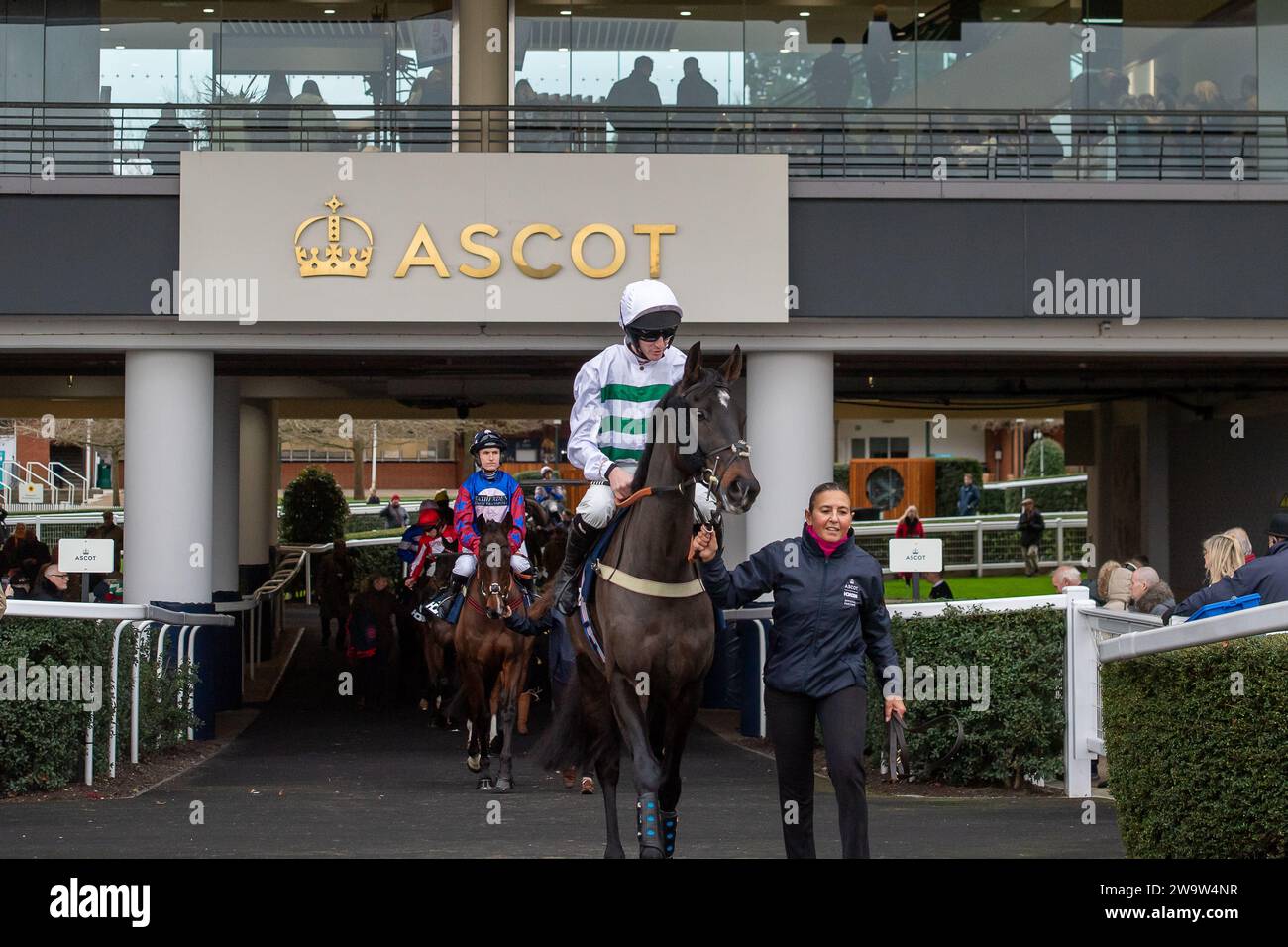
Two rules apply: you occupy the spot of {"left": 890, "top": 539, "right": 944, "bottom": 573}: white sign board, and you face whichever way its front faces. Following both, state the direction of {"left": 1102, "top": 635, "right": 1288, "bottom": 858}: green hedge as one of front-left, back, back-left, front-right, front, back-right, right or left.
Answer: front

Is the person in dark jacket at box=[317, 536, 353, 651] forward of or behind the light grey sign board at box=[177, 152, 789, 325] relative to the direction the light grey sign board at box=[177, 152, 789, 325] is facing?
behind

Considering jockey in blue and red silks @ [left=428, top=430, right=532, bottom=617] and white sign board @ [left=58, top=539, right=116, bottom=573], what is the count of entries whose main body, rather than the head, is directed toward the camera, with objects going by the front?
2

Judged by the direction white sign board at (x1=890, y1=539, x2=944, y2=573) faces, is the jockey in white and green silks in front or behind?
in front

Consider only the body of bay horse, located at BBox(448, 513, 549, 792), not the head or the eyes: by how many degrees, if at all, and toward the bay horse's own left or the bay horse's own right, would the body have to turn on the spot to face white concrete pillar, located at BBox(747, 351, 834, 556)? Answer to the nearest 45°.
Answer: approximately 135° to the bay horse's own left

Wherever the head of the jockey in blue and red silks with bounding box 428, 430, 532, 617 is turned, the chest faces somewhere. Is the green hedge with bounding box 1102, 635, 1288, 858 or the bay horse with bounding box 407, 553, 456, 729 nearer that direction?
the green hedge
